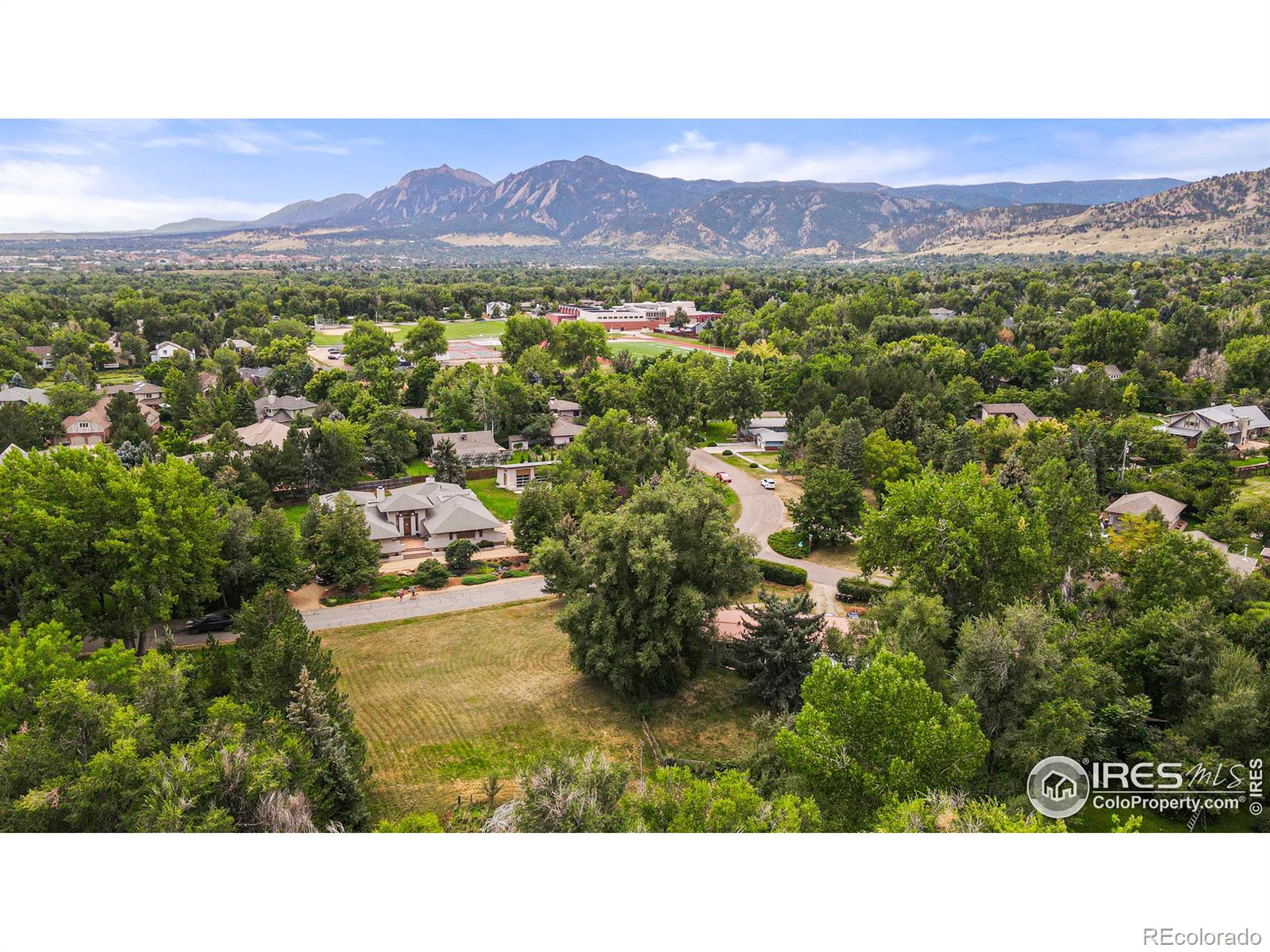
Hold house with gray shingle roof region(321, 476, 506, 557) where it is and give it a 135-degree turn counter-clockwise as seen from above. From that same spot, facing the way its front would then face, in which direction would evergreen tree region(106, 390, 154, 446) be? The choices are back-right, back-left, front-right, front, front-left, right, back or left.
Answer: left

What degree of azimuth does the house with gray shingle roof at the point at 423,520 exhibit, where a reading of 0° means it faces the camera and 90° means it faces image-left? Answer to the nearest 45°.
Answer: approximately 0°

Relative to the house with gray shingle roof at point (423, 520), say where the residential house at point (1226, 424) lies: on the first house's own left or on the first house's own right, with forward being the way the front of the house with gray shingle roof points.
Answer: on the first house's own left

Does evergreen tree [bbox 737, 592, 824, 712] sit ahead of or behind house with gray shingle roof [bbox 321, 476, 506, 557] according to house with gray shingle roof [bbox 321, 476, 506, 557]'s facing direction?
ahead

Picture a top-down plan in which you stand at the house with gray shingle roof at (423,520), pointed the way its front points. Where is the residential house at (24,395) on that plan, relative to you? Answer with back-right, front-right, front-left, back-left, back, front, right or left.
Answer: back-right

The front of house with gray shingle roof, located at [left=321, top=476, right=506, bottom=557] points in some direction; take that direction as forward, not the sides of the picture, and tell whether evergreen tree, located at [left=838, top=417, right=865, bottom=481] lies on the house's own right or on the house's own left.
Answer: on the house's own left

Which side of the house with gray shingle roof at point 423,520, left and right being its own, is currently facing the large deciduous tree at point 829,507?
left

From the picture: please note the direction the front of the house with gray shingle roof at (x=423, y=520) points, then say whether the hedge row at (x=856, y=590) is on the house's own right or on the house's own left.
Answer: on the house's own left

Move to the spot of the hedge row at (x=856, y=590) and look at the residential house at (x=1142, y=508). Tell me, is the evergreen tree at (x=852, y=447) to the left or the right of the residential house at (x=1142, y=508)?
left

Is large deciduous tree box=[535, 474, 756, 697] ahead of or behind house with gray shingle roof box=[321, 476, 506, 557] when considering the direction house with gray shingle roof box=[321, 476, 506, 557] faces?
ahead

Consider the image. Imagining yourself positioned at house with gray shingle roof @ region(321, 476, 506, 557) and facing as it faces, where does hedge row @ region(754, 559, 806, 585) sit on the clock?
The hedge row is roughly at 10 o'clock from the house with gray shingle roof.
